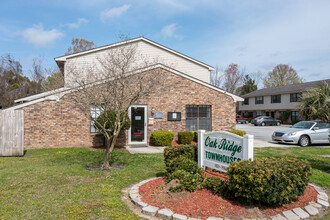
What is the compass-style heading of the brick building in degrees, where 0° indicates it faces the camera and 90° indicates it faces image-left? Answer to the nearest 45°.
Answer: approximately 0°

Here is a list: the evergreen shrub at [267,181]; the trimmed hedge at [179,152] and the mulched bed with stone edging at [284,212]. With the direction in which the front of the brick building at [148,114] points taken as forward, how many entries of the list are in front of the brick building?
3

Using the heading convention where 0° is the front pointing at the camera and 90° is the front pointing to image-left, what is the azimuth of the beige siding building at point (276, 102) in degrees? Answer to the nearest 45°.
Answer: approximately 45°

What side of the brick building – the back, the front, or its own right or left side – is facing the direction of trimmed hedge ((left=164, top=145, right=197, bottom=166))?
front

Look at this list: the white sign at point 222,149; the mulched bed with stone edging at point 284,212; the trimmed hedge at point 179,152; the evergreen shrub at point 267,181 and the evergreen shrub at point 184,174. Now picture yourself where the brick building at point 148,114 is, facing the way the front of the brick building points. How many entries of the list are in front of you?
5

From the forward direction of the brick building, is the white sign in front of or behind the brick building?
in front
